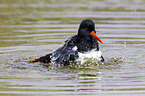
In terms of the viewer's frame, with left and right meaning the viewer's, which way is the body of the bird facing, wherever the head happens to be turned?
facing the viewer and to the right of the viewer
